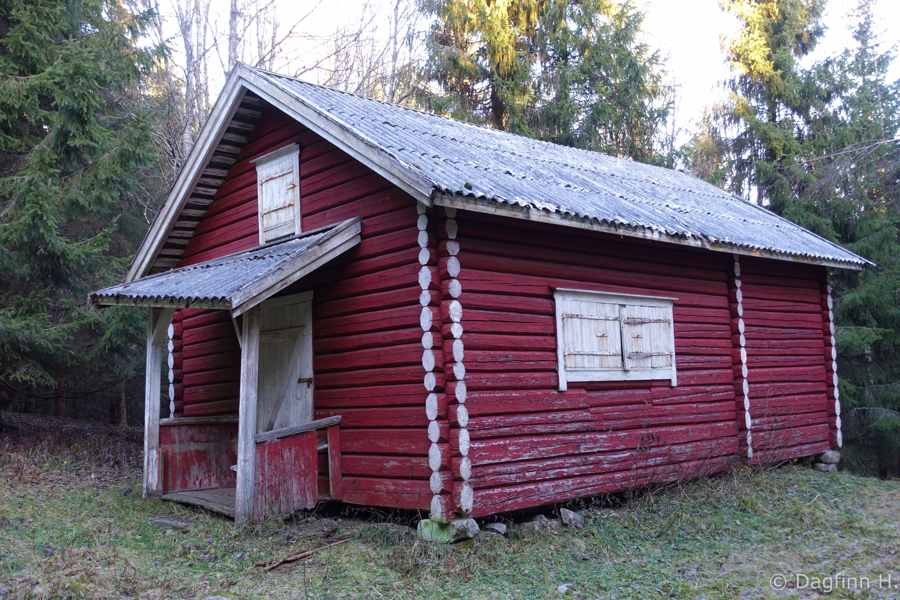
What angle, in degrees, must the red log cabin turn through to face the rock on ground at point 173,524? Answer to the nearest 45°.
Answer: approximately 45° to its right

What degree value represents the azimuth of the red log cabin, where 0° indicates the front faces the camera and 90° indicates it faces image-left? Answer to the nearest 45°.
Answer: approximately 45°

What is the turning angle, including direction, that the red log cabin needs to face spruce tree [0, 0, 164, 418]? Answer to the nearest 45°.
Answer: approximately 90° to its right

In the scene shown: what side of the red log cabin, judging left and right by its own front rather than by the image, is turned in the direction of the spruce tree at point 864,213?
back

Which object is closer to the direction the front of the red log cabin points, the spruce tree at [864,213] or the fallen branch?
the fallen branch

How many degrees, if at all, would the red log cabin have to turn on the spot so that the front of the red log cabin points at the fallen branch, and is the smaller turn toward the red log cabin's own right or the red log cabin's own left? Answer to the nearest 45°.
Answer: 0° — it already faces it

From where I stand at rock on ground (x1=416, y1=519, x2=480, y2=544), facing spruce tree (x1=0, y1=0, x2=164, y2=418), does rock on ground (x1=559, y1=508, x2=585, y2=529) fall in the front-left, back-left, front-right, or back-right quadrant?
back-right

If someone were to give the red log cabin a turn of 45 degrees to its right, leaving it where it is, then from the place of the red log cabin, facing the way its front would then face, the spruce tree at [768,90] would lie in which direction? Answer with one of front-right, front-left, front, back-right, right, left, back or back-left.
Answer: back-right
